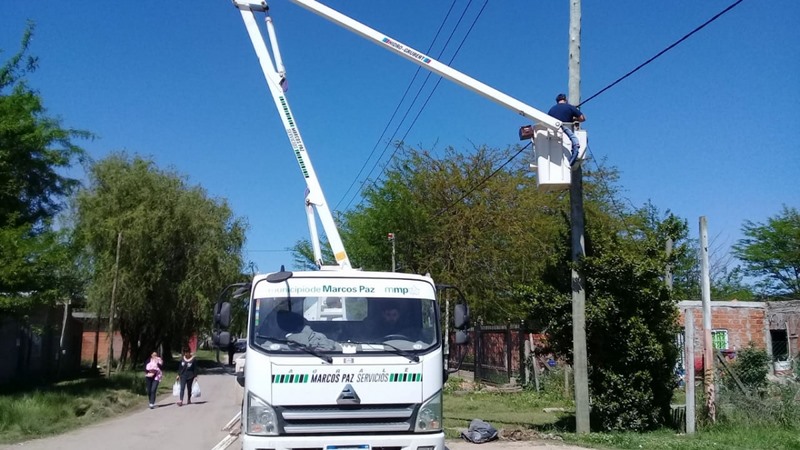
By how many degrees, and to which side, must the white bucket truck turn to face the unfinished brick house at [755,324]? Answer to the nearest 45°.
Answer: approximately 135° to its left

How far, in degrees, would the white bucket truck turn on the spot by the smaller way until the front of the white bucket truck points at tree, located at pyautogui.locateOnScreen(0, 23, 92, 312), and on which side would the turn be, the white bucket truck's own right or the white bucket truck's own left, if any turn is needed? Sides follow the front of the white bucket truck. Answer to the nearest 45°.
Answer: approximately 135° to the white bucket truck's own right

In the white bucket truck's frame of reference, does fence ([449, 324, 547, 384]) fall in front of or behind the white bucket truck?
behind

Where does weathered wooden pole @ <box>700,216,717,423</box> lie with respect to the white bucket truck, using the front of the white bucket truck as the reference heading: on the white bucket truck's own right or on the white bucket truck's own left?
on the white bucket truck's own left

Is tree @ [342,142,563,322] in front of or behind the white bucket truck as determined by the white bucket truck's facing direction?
behind

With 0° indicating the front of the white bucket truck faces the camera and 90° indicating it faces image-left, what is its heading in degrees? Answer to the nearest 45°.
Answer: approximately 0°

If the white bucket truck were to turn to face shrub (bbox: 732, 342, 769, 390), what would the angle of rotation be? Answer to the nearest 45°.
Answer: approximately 135° to its left

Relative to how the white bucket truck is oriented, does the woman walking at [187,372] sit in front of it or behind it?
behind

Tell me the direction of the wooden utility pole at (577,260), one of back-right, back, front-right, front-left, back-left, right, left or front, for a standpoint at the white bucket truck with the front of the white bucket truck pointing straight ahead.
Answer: back-left

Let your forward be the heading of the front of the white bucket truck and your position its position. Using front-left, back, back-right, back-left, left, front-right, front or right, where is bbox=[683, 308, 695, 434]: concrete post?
back-left
